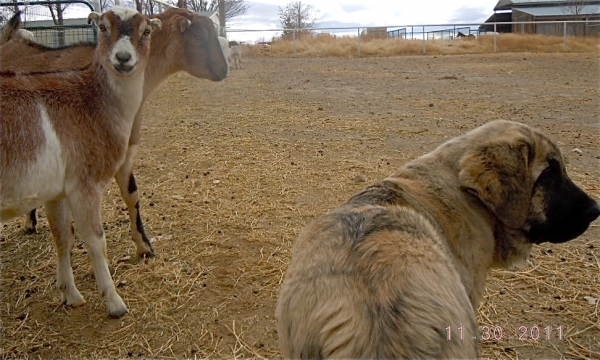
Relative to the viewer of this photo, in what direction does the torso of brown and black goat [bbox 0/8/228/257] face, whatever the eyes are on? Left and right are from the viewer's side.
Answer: facing to the right of the viewer

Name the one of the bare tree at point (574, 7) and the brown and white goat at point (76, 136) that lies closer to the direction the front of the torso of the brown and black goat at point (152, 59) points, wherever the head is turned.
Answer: the bare tree

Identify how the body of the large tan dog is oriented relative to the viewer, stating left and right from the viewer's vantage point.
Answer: facing away from the viewer and to the right of the viewer

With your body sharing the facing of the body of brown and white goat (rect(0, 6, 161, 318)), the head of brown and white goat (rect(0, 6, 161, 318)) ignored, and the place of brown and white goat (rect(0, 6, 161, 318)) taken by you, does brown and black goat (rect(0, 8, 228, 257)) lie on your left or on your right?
on your left

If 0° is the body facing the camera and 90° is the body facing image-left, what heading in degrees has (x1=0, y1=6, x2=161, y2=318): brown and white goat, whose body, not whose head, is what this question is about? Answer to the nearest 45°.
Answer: approximately 270°

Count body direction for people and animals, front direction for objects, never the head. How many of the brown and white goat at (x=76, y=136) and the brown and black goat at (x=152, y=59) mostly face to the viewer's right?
2

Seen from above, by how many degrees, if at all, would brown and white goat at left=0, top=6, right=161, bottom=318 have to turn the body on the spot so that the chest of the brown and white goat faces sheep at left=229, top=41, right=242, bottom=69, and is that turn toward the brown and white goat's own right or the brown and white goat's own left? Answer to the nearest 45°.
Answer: approximately 90° to the brown and white goat's own left
